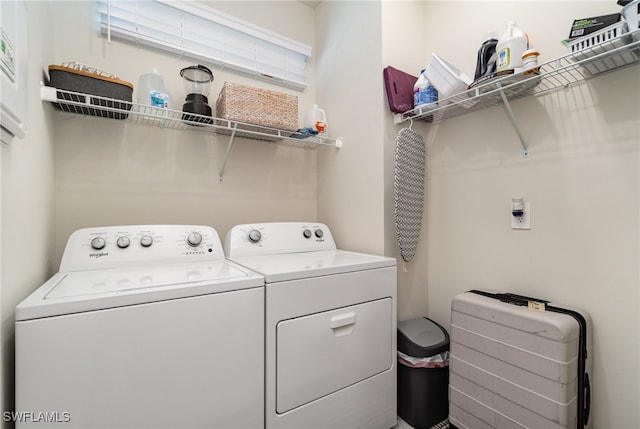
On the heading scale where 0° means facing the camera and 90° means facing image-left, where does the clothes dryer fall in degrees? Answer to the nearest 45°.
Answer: approximately 315°

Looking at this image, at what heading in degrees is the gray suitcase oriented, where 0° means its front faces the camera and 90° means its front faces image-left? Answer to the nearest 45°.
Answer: approximately 45°

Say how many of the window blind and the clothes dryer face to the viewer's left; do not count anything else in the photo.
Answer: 0

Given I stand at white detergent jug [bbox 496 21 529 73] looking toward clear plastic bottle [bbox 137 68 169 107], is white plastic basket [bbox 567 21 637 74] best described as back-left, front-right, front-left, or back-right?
back-left

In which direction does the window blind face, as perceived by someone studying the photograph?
facing the viewer and to the right of the viewer
